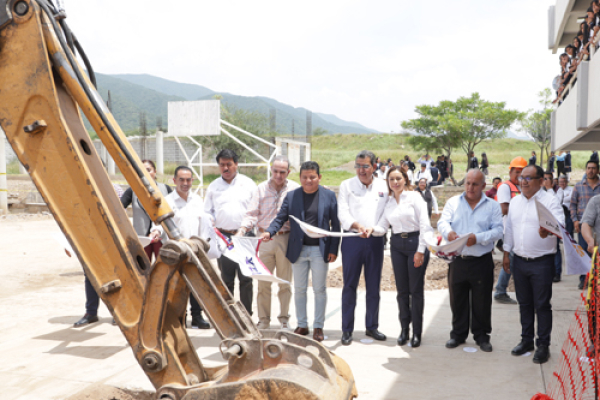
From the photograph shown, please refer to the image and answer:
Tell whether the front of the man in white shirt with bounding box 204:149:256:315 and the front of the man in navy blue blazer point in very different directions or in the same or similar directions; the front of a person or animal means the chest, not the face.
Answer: same or similar directions

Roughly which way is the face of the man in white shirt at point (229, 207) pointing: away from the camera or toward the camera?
toward the camera

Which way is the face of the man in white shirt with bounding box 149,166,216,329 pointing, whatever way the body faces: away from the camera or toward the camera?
toward the camera

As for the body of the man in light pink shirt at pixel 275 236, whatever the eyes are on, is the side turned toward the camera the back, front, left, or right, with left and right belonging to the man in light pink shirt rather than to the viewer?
front

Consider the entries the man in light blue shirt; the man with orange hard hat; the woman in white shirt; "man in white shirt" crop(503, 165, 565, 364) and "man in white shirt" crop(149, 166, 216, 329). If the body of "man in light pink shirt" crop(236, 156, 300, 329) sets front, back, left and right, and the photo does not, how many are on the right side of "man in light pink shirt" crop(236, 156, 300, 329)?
1

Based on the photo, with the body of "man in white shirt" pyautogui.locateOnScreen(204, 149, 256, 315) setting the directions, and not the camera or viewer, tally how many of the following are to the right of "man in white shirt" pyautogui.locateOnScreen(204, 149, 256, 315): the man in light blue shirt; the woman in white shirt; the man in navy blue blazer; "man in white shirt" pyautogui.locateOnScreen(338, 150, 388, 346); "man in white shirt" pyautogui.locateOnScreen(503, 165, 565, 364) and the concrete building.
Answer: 0

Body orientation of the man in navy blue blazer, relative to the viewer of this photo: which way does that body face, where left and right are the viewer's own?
facing the viewer

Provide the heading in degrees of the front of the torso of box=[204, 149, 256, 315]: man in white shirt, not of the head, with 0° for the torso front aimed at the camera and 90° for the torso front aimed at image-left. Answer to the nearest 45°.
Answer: approximately 0°

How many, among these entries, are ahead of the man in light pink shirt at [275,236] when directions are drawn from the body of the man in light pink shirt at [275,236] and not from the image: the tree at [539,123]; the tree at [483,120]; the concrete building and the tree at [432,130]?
0

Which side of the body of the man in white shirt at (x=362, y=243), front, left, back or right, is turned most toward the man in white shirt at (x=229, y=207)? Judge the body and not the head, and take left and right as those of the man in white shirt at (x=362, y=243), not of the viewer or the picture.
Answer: right

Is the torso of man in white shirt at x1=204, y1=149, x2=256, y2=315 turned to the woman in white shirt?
no

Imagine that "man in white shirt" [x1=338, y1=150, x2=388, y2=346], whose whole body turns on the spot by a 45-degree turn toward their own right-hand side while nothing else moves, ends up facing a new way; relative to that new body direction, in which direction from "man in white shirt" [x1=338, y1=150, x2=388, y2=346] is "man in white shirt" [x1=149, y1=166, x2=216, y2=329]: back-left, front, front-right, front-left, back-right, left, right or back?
front-right

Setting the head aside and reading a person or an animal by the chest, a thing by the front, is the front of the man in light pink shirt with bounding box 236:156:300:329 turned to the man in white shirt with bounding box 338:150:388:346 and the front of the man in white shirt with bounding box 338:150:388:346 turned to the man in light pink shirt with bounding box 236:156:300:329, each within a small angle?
no

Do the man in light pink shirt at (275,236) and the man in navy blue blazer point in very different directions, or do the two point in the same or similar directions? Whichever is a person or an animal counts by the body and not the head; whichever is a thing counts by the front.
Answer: same or similar directions

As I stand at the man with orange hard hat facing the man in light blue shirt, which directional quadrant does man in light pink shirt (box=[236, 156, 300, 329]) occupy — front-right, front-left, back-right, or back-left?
front-right

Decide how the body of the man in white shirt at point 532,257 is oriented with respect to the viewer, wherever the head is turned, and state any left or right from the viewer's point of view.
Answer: facing the viewer and to the left of the viewer

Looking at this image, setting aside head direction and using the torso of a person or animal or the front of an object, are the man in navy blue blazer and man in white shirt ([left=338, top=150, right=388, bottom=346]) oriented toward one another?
no

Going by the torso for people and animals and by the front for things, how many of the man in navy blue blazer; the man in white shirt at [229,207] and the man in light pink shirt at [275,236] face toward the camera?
3

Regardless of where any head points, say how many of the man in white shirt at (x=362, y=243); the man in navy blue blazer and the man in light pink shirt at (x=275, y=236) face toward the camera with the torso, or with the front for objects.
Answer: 3

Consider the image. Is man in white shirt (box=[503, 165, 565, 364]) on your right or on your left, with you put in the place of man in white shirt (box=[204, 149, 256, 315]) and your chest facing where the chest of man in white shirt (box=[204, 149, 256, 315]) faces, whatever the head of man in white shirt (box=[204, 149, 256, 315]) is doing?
on your left
